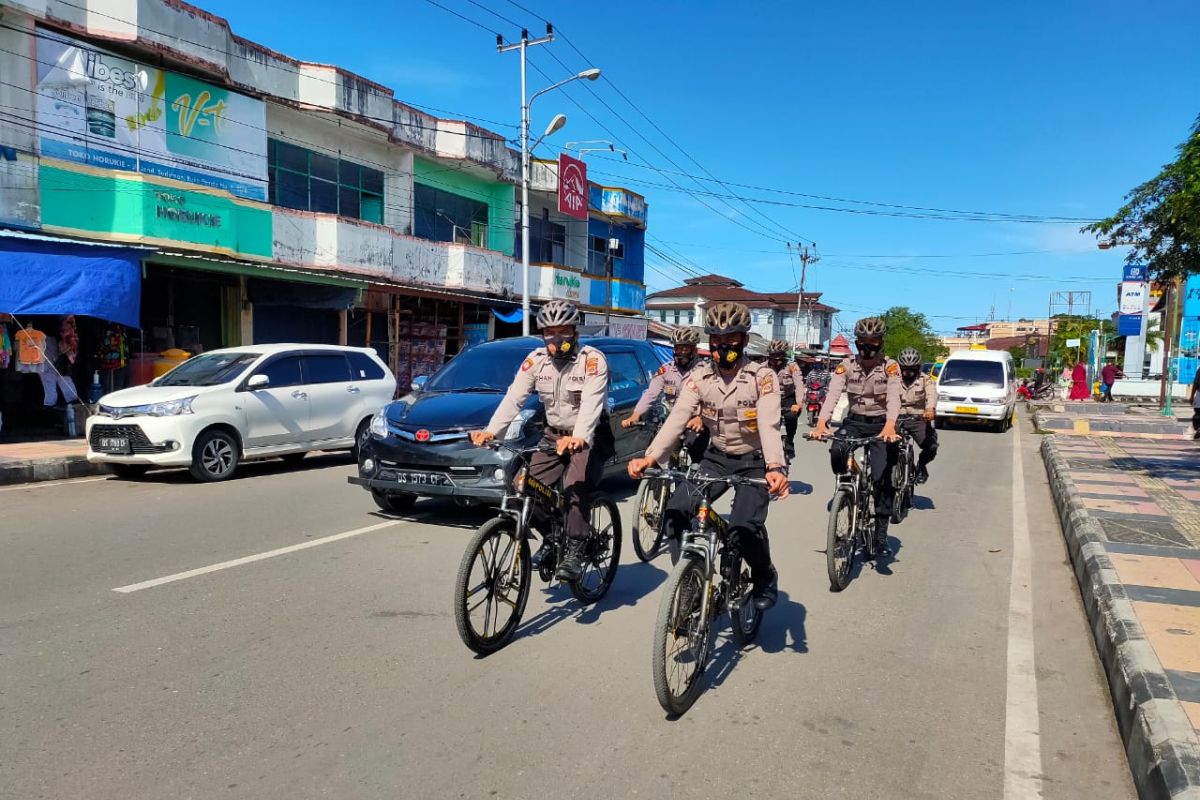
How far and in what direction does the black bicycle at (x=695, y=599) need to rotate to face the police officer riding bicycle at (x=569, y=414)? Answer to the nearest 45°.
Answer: approximately 90° to its right

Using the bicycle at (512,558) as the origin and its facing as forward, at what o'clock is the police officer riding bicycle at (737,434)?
The police officer riding bicycle is roughly at 8 o'clock from the bicycle.

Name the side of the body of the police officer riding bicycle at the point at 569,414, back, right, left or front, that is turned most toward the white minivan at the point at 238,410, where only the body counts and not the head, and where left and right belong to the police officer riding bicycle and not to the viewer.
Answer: right

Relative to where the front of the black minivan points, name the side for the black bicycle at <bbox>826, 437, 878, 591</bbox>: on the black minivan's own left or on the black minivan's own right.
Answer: on the black minivan's own left

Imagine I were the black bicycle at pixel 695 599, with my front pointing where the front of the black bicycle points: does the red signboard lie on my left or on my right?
on my right

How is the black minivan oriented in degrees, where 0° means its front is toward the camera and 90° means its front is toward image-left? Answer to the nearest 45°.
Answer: approximately 45°

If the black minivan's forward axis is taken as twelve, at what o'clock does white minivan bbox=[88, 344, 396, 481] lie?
The white minivan is roughly at 3 o'clock from the black minivan.
